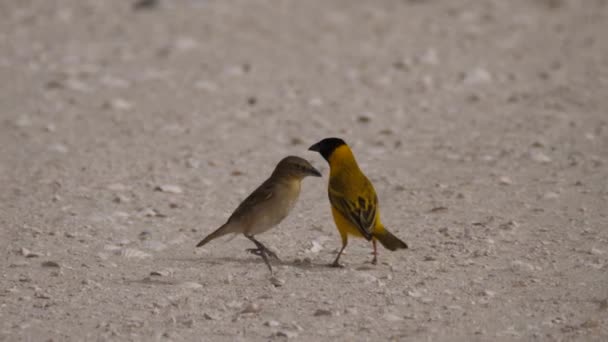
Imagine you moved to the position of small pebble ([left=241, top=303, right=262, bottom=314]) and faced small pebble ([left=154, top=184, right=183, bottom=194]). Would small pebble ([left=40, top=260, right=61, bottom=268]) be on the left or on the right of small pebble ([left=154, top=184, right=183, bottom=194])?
left

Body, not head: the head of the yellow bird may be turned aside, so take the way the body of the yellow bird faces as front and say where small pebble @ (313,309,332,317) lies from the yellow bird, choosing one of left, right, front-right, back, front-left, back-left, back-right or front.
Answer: back-left

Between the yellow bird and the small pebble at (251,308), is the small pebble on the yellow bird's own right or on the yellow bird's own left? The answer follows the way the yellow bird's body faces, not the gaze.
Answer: on the yellow bird's own left

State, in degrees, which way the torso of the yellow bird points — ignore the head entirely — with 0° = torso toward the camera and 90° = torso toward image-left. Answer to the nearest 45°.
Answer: approximately 135°
